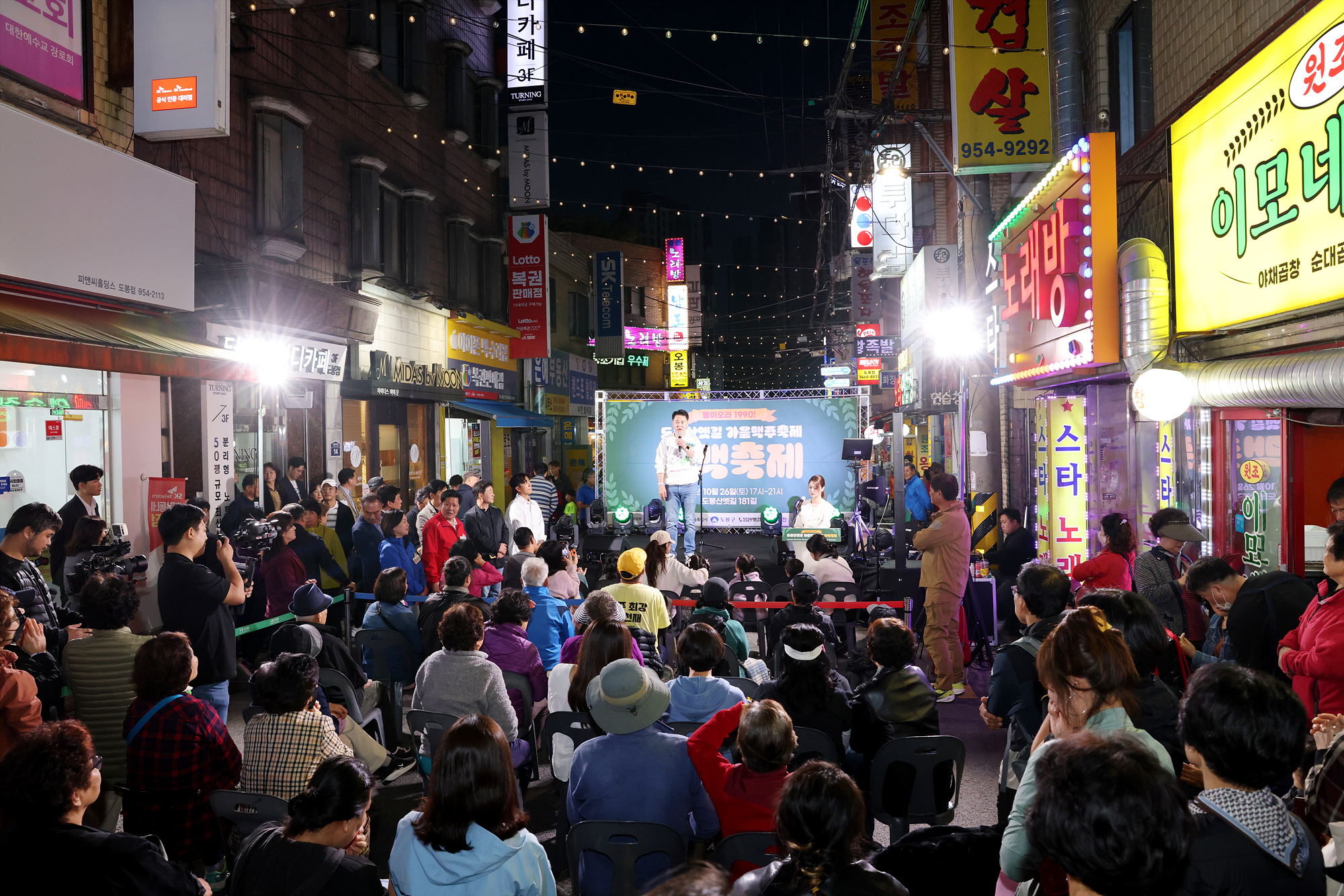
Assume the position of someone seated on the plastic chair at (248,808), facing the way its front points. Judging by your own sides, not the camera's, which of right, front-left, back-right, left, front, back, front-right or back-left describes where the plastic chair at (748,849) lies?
right

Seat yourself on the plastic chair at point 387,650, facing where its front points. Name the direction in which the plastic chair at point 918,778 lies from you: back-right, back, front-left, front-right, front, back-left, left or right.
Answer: right

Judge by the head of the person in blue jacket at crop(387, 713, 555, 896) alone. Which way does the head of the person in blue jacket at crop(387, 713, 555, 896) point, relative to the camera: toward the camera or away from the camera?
away from the camera

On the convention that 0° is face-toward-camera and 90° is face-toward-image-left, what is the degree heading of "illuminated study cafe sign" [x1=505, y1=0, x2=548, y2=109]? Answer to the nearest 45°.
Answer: approximately 0°

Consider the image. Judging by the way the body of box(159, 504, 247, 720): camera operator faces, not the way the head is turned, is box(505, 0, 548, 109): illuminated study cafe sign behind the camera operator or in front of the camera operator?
in front

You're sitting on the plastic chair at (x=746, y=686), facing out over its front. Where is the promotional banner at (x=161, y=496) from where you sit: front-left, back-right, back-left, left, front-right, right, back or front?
front-left

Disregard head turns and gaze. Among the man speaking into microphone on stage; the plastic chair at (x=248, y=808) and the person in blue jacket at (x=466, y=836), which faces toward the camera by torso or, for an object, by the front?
the man speaking into microphone on stage

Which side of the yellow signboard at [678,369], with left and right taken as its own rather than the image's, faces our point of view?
front

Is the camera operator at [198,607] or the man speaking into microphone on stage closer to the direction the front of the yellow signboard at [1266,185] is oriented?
the camera operator

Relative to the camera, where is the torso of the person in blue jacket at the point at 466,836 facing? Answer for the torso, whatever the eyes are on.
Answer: away from the camera

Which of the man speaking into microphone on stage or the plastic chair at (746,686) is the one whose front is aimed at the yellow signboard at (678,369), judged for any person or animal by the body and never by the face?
the plastic chair

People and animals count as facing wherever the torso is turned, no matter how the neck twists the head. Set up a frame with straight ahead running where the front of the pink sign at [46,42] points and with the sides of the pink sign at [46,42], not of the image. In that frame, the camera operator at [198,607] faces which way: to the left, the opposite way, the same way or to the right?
to the left

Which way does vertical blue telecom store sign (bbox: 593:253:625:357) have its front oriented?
toward the camera

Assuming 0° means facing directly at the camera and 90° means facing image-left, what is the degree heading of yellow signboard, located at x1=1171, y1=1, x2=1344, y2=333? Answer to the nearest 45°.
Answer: approximately 45°

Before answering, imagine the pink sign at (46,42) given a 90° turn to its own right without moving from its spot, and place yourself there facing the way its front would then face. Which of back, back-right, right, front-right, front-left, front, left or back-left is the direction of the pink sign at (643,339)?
back

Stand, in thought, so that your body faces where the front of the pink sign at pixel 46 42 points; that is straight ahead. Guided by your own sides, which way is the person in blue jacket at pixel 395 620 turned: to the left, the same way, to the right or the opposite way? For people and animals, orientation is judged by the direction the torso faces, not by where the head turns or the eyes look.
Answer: to the left

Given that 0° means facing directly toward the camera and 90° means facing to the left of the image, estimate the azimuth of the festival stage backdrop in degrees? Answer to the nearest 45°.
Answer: approximately 0°
